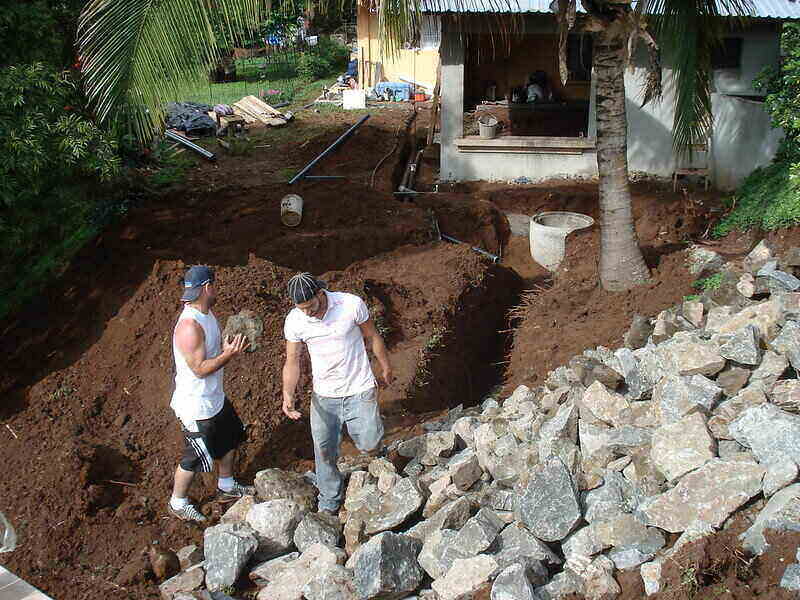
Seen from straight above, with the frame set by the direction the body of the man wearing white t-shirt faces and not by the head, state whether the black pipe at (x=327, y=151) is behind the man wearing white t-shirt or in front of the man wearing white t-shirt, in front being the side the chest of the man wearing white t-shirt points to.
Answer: behind

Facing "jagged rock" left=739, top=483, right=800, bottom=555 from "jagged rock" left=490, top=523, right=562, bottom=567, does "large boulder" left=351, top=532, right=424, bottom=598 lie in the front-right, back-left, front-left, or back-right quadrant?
back-right

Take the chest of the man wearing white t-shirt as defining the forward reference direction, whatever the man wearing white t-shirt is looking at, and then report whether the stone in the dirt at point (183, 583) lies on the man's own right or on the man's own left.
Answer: on the man's own right

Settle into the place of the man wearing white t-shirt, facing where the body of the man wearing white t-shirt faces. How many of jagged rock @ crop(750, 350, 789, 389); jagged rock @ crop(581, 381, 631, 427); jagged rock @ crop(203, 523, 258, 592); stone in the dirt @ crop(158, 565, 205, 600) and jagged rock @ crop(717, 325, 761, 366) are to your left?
3

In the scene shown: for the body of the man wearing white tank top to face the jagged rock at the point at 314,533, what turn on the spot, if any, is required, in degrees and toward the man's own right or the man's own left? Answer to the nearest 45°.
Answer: approximately 45° to the man's own right

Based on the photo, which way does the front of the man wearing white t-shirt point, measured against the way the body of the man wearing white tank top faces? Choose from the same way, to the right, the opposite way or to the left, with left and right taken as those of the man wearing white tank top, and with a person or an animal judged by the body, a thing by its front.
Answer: to the right

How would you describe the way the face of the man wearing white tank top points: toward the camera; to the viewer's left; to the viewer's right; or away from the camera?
to the viewer's right

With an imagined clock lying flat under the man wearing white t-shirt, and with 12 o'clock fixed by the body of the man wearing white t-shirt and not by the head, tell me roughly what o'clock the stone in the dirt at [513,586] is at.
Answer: The stone in the dirt is roughly at 11 o'clock from the man wearing white t-shirt.

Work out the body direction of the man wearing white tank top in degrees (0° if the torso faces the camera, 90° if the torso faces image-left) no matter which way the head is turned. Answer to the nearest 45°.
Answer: approximately 270°

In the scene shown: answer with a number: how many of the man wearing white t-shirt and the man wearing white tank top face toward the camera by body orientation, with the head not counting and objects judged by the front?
1

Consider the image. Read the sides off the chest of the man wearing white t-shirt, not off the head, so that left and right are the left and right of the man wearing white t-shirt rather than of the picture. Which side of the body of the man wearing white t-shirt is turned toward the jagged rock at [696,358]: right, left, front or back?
left

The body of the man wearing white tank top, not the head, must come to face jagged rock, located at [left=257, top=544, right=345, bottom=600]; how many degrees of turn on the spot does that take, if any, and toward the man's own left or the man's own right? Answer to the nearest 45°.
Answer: approximately 45° to the man's own right

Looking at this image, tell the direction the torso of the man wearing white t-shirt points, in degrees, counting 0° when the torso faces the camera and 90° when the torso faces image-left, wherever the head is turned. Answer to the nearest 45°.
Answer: approximately 0°

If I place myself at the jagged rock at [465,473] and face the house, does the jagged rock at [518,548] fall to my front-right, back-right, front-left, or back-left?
back-right
